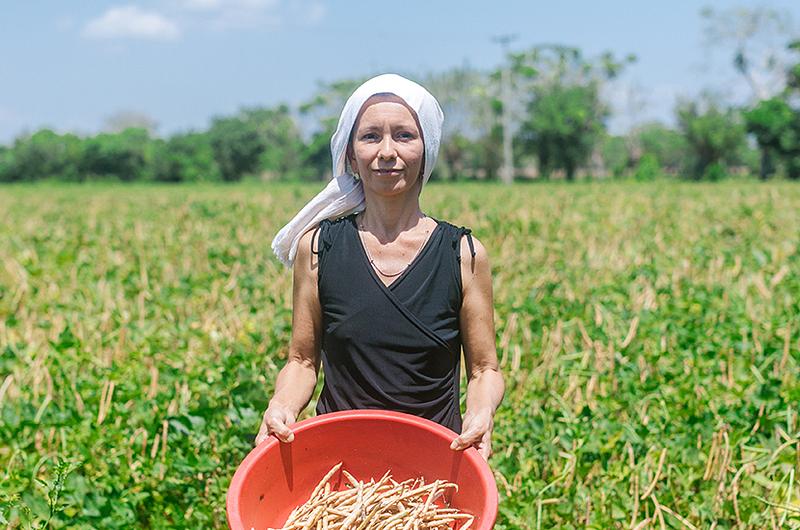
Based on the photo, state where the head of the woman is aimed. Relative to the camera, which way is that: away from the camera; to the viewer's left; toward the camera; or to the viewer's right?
toward the camera

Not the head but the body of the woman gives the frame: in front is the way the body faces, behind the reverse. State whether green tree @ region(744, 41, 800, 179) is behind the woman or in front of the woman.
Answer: behind

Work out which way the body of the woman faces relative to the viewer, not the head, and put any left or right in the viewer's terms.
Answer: facing the viewer

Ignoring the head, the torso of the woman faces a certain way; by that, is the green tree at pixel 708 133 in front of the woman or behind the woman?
behind
